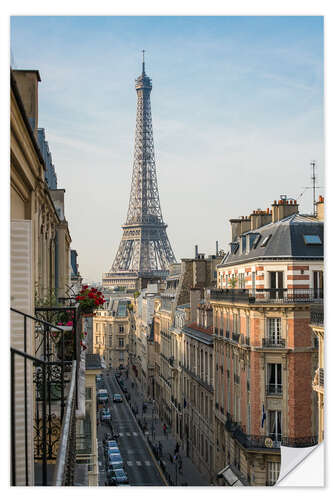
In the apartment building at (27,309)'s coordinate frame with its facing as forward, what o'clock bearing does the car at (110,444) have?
The car is roughly at 9 o'clock from the apartment building.

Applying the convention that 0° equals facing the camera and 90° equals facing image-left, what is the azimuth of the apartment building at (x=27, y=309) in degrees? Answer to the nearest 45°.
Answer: approximately 270°

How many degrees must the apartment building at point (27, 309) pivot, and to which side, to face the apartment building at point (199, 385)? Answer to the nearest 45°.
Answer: approximately 90° to its left

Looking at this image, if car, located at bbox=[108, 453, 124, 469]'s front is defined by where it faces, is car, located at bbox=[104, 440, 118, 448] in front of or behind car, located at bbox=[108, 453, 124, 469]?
behind

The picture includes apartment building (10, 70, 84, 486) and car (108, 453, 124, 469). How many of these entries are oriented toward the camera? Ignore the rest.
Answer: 1

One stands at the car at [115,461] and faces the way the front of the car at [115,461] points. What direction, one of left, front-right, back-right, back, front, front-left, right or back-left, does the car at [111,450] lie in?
back

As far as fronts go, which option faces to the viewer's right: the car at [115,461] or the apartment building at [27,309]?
the apartment building

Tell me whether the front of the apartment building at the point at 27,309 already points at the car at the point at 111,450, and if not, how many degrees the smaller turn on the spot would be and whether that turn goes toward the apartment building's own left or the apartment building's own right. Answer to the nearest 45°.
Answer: approximately 90° to the apartment building's own left

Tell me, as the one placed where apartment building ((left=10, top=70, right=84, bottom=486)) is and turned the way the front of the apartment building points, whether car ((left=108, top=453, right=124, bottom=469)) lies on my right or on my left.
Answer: on my left

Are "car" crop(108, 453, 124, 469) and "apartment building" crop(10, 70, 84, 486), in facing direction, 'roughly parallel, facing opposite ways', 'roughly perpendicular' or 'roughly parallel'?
roughly perpendicular
